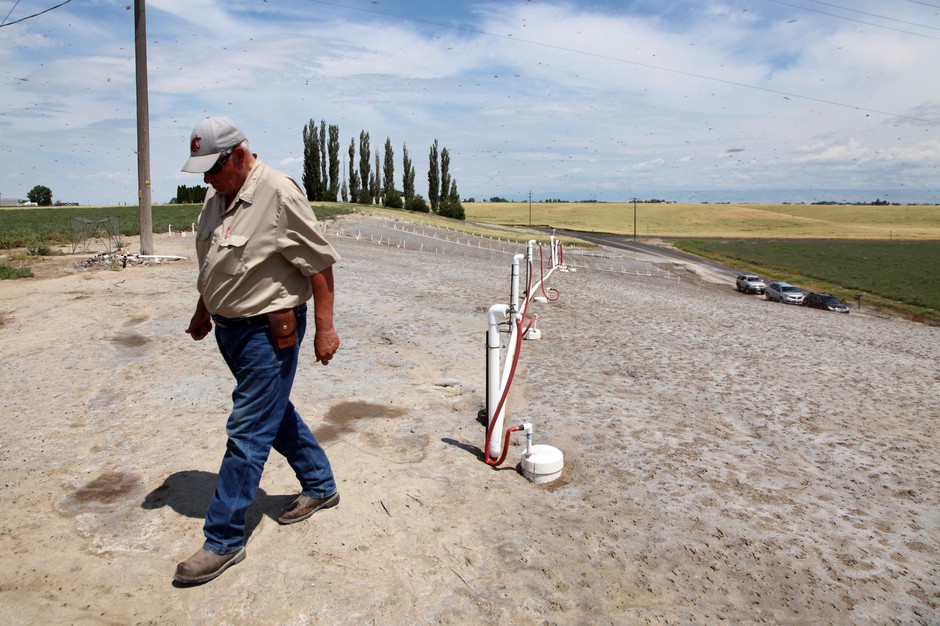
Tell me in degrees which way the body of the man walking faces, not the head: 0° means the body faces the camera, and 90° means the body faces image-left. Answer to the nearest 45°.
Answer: approximately 45°

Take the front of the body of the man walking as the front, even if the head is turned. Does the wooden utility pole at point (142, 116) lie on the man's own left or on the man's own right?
on the man's own right
